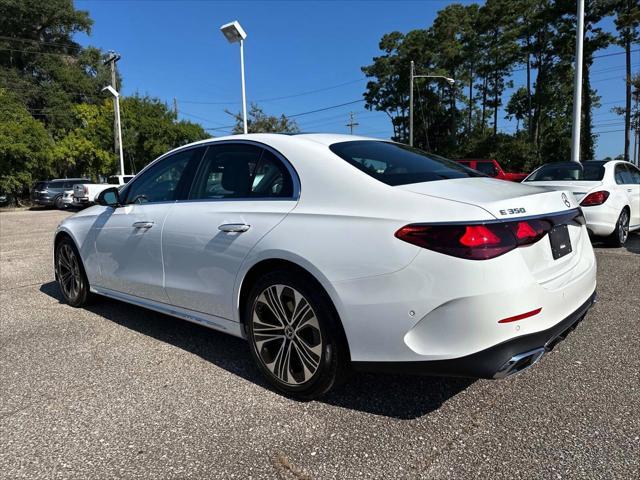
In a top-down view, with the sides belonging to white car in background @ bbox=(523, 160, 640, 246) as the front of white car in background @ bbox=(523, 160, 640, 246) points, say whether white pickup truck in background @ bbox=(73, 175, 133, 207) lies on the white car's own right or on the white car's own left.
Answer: on the white car's own left

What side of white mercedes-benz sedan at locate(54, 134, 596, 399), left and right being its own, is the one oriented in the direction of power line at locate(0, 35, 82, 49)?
front

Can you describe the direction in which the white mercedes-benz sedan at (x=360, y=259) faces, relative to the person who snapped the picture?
facing away from the viewer and to the left of the viewer

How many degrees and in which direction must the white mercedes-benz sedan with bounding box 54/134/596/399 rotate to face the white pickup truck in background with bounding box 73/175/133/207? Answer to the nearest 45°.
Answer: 0° — it already faces it

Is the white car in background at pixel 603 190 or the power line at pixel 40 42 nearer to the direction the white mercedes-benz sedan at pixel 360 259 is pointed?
the power line

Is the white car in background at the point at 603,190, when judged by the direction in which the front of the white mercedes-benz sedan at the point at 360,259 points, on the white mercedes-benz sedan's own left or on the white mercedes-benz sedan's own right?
on the white mercedes-benz sedan's own right

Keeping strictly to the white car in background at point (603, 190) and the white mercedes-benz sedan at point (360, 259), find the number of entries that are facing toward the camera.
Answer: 0

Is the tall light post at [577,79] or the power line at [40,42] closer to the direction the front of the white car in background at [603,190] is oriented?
the tall light post

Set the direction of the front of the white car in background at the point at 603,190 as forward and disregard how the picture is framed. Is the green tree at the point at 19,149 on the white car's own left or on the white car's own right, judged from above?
on the white car's own left

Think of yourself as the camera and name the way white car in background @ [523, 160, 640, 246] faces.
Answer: facing away from the viewer and to the right of the viewer

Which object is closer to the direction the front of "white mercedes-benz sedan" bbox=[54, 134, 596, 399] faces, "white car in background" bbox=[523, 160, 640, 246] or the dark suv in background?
the dark suv in background
